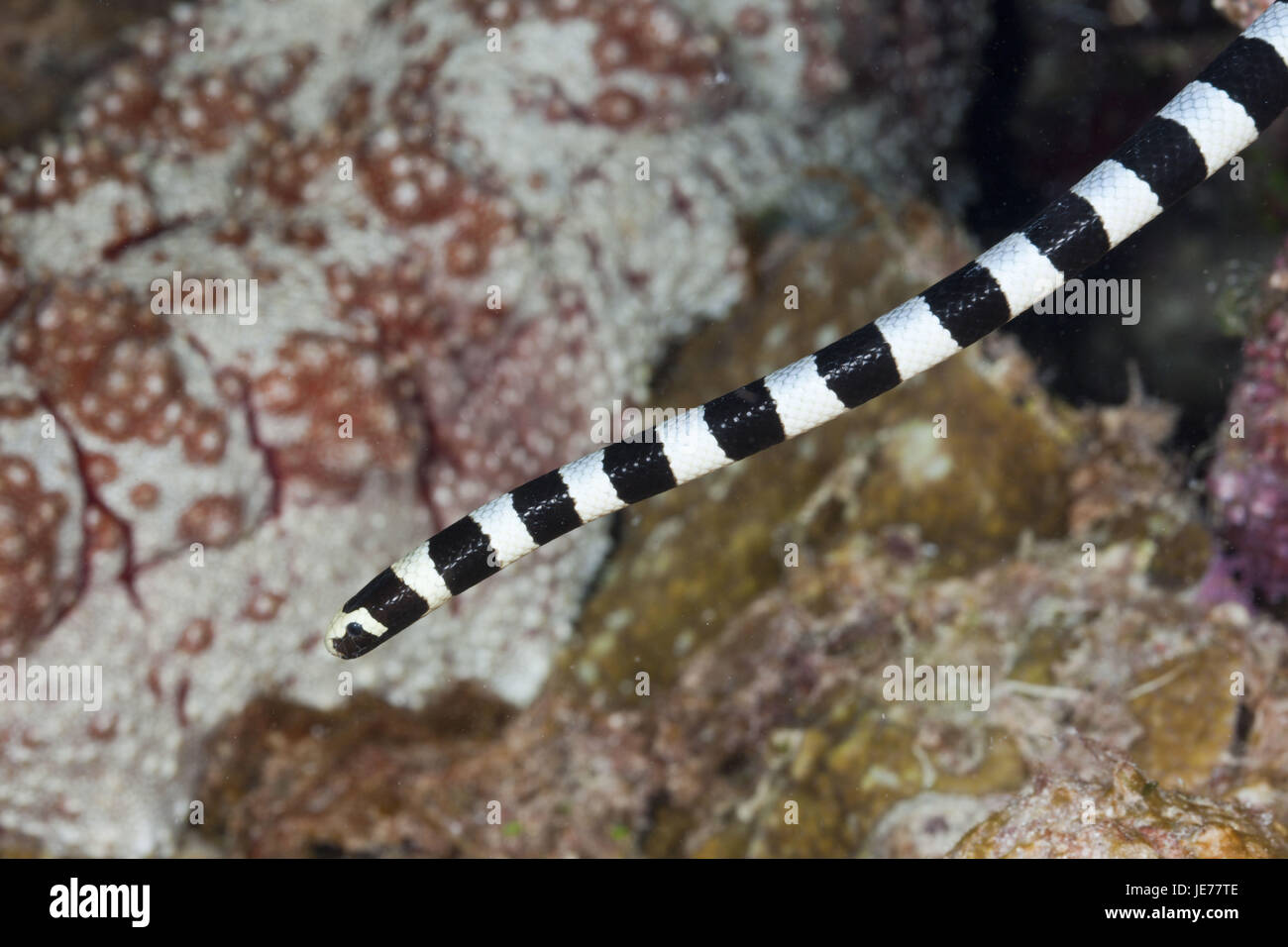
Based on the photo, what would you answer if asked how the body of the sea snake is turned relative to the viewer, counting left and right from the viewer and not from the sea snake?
facing to the left of the viewer

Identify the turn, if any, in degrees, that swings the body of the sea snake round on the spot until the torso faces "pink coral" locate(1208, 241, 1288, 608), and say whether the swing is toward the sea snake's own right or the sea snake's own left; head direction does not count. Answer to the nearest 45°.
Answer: approximately 135° to the sea snake's own right
